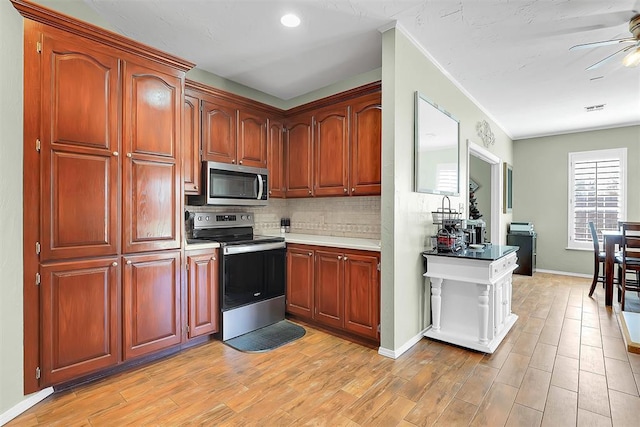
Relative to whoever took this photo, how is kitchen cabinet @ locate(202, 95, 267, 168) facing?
facing the viewer and to the right of the viewer

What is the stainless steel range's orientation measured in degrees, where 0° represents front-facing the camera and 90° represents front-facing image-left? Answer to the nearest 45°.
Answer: approximately 315°

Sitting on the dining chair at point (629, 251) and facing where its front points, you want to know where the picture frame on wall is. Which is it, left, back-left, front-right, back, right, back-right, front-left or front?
front-left

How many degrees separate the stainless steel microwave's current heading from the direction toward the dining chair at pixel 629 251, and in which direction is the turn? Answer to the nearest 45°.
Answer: approximately 45° to its left

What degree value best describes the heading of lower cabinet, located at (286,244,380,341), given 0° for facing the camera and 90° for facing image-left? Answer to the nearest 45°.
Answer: approximately 45°

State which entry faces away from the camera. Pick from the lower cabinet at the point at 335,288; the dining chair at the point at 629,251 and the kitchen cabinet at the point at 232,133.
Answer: the dining chair

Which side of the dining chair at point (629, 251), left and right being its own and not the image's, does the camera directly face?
back
